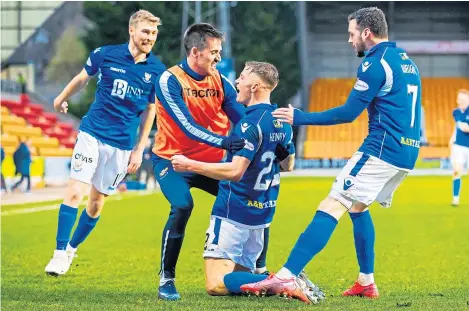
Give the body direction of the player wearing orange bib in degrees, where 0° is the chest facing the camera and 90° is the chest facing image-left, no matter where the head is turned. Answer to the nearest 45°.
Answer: approximately 315°

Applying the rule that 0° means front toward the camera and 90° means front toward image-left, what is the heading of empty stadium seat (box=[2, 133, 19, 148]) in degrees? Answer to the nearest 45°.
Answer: approximately 315°

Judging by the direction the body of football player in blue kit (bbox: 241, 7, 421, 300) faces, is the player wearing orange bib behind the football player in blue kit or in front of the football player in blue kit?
in front

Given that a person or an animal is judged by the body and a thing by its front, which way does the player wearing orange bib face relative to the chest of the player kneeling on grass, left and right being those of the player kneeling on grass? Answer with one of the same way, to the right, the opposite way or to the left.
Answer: the opposite way

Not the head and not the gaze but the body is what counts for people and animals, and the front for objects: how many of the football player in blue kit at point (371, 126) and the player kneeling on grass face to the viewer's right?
0

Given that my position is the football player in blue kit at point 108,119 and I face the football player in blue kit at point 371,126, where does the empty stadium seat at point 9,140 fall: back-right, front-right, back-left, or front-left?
back-left

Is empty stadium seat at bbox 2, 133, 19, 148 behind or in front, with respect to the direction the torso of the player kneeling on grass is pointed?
in front

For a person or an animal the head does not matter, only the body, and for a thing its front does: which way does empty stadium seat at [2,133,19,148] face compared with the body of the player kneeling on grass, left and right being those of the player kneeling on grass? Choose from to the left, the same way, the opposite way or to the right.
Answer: the opposite way

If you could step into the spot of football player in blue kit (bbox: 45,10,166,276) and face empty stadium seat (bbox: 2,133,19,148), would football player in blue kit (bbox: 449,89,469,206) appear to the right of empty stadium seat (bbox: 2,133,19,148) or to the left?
right

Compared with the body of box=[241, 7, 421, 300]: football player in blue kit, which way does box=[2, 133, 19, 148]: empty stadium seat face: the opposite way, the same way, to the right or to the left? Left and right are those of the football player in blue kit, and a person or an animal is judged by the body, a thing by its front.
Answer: the opposite way

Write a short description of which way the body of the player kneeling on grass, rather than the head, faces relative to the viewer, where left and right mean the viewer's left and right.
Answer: facing away from the viewer and to the left of the viewer
